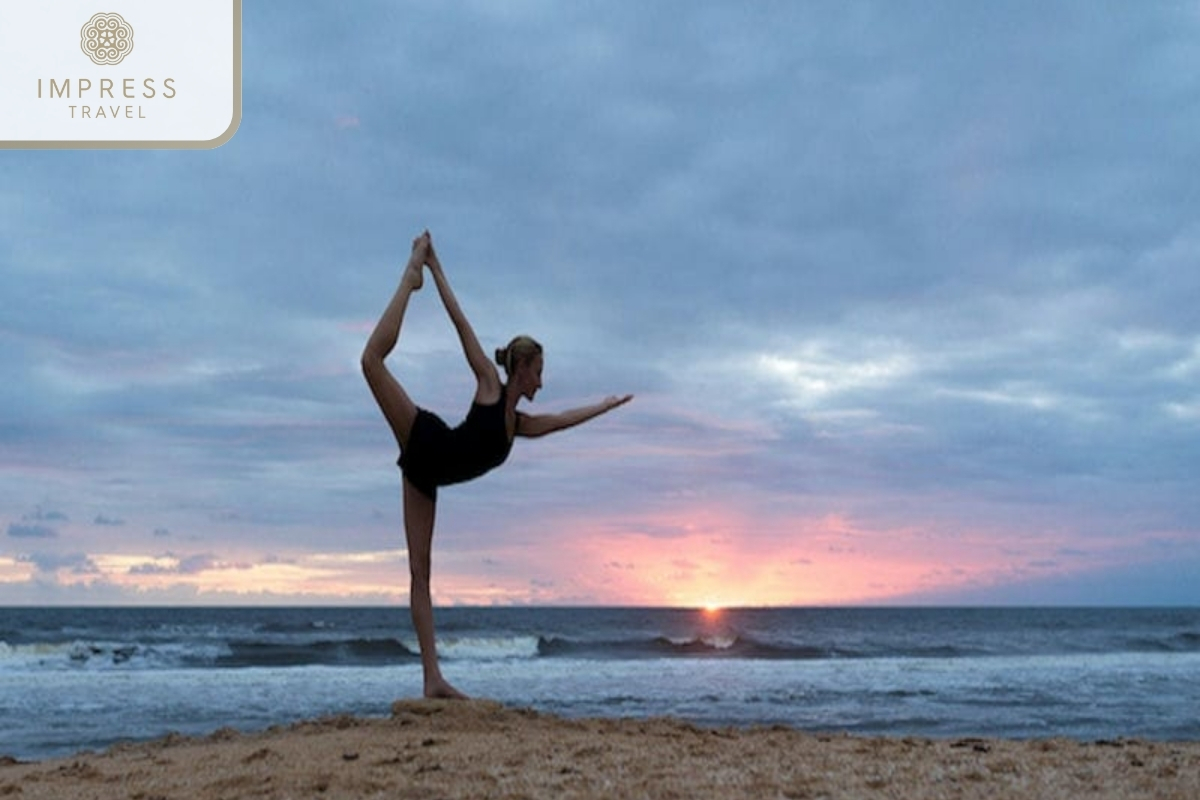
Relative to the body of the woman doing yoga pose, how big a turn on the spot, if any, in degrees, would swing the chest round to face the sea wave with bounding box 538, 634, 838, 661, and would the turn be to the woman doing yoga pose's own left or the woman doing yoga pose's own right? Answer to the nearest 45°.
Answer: approximately 90° to the woman doing yoga pose's own left

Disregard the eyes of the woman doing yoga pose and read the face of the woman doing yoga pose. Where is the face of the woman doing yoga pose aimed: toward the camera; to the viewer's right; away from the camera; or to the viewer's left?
to the viewer's right

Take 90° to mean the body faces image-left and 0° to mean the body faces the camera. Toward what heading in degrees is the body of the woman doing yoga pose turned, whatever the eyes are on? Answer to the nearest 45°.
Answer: approximately 270°
